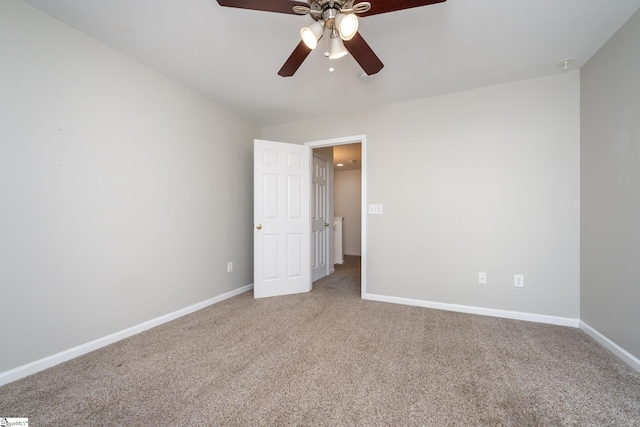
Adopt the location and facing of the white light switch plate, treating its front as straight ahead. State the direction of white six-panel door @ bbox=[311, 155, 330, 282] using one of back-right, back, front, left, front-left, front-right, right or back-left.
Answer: back-right

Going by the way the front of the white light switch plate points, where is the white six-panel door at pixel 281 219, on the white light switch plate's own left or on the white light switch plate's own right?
on the white light switch plate's own right

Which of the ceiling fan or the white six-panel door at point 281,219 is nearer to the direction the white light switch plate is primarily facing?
the ceiling fan

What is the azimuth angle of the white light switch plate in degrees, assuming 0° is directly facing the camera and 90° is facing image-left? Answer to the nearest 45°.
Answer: approximately 0°

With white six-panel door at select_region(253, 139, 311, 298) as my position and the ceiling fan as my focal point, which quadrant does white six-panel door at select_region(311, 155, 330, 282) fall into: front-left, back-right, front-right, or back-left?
back-left

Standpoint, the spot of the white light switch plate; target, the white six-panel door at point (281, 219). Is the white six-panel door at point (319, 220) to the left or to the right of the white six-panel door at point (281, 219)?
right

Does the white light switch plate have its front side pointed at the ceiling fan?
yes

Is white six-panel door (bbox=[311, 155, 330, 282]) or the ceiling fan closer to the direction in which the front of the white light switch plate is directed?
the ceiling fan
